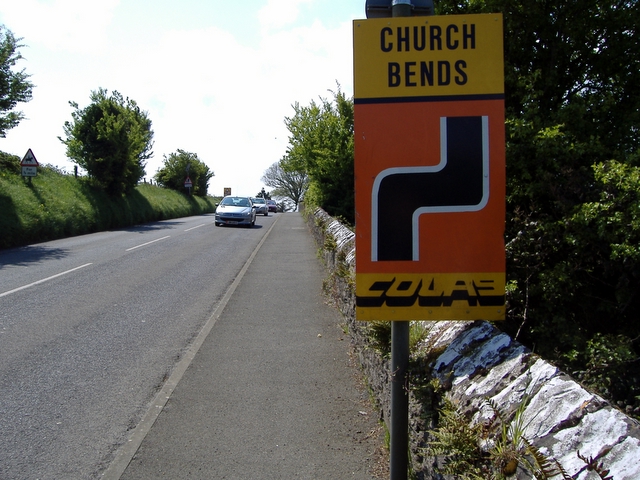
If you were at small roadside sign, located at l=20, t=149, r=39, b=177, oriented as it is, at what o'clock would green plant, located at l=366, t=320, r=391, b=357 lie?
The green plant is roughly at 12 o'clock from the small roadside sign.

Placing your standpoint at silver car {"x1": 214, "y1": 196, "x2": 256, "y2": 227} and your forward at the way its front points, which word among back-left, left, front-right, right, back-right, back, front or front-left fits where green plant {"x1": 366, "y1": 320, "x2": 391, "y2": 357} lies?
front

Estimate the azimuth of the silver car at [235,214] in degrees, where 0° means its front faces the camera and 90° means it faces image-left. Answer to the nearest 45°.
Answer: approximately 0°

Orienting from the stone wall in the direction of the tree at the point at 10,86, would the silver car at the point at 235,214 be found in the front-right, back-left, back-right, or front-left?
front-right

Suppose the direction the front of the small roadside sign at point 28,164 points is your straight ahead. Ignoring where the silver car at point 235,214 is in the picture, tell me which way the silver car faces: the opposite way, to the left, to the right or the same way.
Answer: the same way

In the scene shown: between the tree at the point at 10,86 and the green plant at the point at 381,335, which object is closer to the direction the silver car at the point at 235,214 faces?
the green plant

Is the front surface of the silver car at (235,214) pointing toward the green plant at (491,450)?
yes

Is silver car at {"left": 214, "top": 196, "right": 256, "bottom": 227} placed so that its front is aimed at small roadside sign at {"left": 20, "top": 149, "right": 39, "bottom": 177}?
no

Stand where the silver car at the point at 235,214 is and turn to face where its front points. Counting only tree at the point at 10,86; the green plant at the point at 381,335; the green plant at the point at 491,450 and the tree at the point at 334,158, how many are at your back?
0

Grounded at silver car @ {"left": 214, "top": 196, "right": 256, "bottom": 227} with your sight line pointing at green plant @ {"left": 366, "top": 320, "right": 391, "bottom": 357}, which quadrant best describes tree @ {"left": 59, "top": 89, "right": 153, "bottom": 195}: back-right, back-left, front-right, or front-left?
back-right

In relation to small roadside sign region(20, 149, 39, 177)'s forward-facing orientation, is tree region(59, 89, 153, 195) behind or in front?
behind

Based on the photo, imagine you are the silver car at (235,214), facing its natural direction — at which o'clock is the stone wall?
The stone wall is roughly at 12 o'clock from the silver car.

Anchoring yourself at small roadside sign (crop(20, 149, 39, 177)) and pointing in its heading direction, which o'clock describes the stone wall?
The stone wall is roughly at 12 o'clock from the small roadside sign.

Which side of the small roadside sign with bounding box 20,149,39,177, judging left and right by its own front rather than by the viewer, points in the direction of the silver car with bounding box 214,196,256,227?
left

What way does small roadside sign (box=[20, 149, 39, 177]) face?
toward the camera
